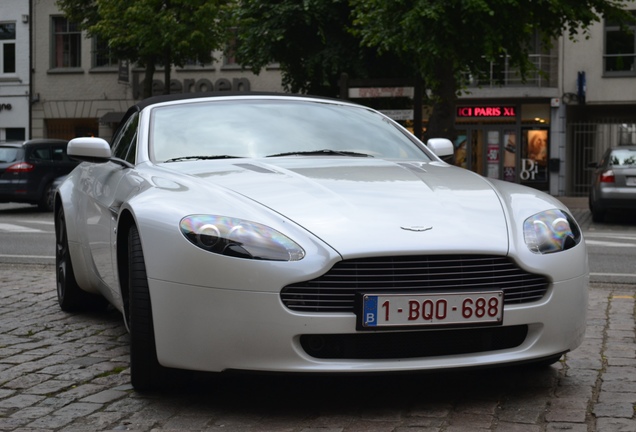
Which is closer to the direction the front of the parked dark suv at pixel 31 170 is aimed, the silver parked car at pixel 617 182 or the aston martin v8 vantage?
the silver parked car

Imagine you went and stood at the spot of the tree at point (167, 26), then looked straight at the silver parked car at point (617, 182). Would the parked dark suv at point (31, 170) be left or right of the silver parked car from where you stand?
right

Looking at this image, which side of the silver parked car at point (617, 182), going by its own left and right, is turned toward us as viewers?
back

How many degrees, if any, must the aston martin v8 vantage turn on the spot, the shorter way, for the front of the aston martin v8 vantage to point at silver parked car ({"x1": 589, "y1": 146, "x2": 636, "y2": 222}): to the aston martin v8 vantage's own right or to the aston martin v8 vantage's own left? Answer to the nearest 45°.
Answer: approximately 135° to the aston martin v8 vantage's own left

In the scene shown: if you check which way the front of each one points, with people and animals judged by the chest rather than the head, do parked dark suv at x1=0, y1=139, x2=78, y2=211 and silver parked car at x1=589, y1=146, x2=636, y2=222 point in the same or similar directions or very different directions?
same or similar directions

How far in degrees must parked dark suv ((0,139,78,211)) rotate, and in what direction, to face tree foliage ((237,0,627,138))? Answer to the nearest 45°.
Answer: approximately 45° to its right

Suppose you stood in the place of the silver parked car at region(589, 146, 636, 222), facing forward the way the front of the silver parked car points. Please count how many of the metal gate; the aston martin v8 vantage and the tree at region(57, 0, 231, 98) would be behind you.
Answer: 1

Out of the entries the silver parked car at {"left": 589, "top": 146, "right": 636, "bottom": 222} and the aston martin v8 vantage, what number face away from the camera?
1

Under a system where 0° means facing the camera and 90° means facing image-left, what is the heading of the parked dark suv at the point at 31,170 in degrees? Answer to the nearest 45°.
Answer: approximately 225°

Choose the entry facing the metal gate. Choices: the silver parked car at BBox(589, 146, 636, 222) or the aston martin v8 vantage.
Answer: the silver parked car

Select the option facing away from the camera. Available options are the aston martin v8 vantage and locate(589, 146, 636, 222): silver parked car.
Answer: the silver parked car

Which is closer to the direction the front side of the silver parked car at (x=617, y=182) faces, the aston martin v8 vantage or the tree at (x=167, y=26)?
the tree

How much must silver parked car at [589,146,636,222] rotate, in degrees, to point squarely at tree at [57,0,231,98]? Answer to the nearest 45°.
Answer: approximately 45° to its left

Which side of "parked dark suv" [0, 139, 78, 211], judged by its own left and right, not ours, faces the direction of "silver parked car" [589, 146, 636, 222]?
right

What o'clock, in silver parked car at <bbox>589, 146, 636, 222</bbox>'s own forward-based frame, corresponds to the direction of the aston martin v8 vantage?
The aston martin v8 vantage is roughly at 6 o'clock from the silver parked car.
